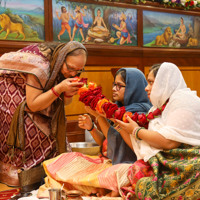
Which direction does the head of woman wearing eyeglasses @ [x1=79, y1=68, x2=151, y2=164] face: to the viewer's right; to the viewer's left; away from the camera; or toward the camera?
to the viewer's left

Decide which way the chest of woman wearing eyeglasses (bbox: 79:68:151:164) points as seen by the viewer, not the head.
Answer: to the viewer's left

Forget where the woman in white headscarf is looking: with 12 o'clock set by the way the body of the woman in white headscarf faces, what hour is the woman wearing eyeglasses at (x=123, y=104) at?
The woman wearing eyeglasses is roughly at 2 o'clock from the woman in white headscarf.

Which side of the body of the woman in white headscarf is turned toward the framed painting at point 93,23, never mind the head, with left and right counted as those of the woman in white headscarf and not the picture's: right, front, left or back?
right

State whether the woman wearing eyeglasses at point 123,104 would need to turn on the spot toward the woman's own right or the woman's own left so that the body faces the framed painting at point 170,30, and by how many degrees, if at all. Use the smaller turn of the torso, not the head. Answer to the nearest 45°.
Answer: approximately 90° to the woman's own right

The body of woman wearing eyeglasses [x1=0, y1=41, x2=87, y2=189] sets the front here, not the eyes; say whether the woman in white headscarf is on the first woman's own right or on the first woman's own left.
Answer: on the first woman's own right

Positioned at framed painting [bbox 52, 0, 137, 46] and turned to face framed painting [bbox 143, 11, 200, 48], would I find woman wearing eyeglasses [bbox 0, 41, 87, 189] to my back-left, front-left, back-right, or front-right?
back-right

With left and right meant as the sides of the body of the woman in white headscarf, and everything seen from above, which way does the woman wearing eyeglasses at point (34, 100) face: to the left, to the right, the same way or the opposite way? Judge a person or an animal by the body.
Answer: the opposite way

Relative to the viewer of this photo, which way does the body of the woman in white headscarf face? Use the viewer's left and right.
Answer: facing to the left of the viewer

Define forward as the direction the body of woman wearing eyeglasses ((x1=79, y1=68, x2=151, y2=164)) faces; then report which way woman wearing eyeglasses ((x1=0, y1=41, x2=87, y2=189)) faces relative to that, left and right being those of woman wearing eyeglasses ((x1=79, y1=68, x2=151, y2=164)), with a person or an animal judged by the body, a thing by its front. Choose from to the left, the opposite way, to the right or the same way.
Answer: the opposite way

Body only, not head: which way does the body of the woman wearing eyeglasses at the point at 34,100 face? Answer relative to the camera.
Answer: to the viewer's right

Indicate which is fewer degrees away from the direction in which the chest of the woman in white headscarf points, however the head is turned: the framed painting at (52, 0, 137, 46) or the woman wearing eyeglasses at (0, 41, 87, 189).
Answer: the woman wearing eyeglasses
